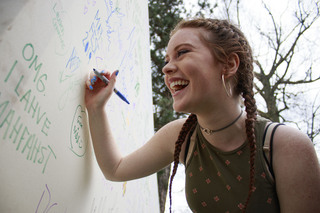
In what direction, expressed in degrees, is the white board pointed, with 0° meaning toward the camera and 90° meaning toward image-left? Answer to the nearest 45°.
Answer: approximately 315°
